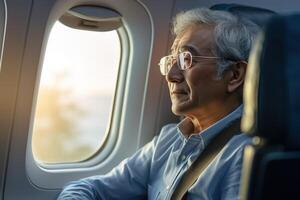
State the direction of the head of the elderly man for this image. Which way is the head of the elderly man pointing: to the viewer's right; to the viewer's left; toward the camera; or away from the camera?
to the viewer's left

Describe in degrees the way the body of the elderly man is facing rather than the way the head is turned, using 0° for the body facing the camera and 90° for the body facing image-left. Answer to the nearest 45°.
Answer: approximately 45°
